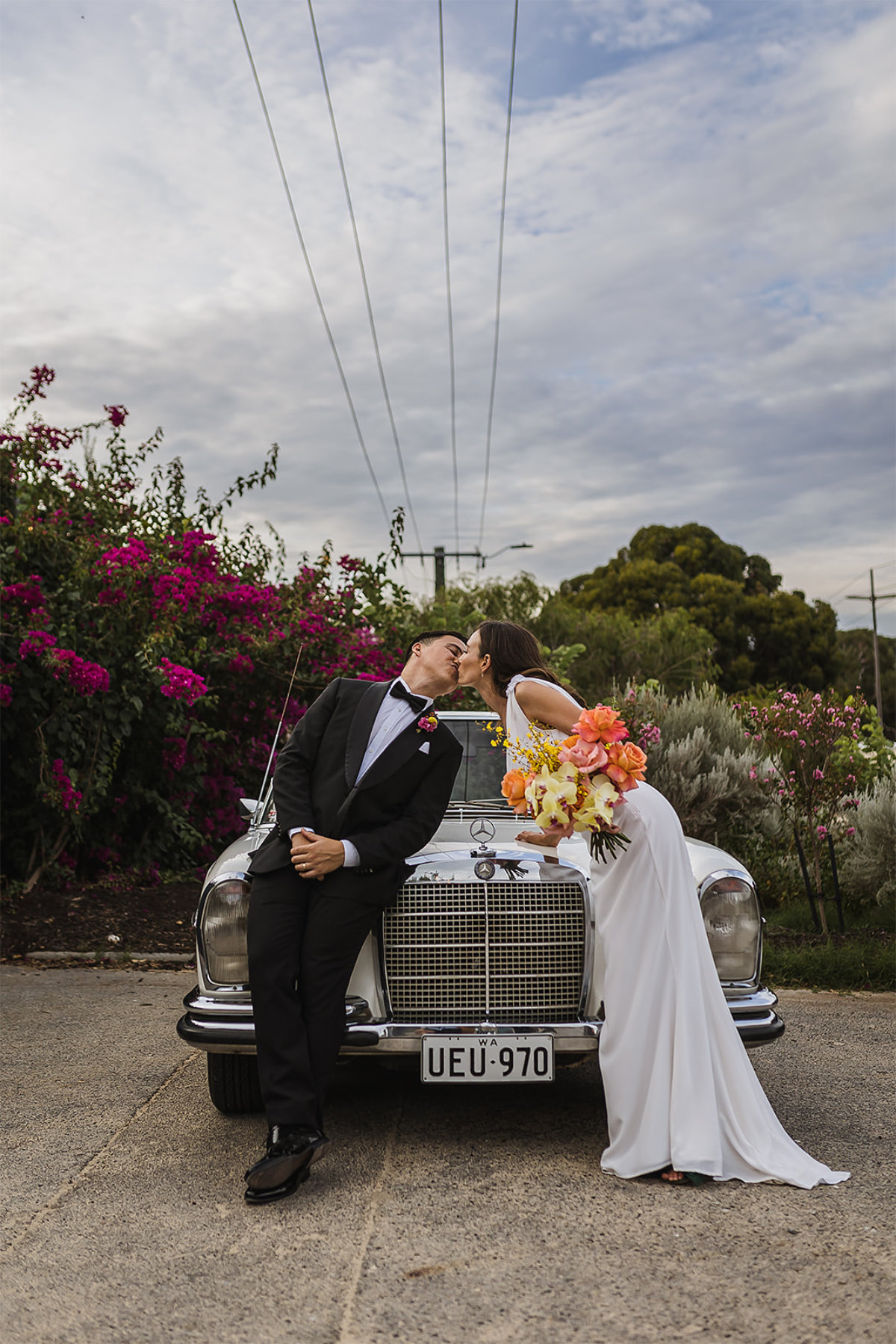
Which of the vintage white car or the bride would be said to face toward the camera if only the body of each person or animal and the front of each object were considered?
the vintage white car

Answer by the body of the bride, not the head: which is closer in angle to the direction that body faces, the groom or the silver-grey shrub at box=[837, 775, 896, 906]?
the groom

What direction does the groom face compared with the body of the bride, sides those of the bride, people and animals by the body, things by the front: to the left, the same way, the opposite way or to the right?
to the left

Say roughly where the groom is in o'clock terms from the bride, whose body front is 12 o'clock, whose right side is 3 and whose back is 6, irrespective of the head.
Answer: The groom is roughly at 12 o'clock from the bride.

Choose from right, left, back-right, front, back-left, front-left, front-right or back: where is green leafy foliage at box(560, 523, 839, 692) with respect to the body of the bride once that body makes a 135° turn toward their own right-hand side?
front-left

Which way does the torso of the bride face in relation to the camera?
to the viewer's left

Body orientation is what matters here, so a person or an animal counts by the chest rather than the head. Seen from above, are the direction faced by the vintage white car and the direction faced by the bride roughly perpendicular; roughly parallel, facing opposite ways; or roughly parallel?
roughly perpendicular

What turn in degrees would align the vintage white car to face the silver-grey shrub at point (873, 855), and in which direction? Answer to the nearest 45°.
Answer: approximately 135° to its left

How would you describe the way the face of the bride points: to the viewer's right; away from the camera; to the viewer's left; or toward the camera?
to the viewer's left

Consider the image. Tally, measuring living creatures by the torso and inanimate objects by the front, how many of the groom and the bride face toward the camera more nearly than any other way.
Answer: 1

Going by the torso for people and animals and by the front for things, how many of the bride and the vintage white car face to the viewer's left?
1

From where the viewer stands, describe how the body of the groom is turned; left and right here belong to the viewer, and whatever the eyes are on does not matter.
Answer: facing the viewer
